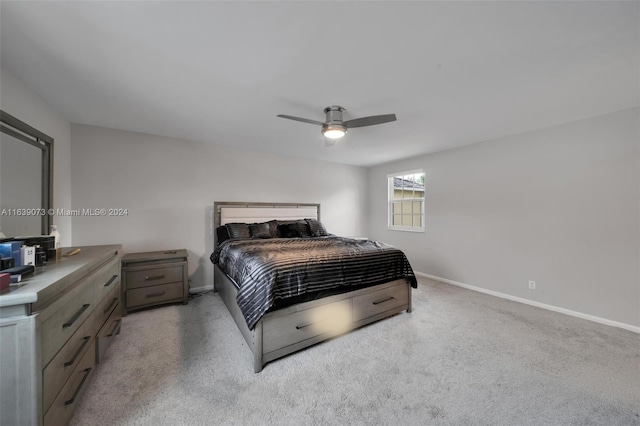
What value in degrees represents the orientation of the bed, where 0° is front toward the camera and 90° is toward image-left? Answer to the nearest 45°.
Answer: approximately 315°

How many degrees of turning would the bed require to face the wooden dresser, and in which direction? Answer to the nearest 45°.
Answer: approximately 90° to its right

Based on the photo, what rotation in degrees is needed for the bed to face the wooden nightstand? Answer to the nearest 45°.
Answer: approximately 135° to its right

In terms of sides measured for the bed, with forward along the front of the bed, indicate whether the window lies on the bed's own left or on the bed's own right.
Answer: on the bed's own left

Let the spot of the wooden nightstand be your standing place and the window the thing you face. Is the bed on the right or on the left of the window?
right
